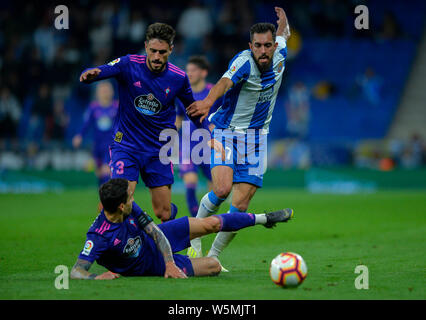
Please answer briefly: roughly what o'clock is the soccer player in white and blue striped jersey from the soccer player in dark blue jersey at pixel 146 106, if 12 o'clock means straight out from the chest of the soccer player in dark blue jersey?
The soccer player in white and blue striped jersey is roughly at 9 o'clock from the soccer player in dark blue jersey.

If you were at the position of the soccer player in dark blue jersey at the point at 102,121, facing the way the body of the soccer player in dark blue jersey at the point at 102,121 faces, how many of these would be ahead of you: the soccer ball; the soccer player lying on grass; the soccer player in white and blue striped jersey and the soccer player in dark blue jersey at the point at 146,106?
4

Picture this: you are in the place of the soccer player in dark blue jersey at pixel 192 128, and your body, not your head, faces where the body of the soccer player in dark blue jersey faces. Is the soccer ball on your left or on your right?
on your left

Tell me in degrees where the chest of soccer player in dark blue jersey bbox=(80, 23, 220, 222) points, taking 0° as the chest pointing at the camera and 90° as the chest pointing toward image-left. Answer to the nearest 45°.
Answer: approximately 0°

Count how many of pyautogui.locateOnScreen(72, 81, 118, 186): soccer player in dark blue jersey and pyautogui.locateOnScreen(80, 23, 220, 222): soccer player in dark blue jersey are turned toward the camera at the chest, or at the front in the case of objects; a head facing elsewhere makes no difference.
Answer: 2

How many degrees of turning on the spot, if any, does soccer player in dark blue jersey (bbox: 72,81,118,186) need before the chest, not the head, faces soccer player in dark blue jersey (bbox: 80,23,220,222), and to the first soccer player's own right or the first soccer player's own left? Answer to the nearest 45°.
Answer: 0° — they already face them

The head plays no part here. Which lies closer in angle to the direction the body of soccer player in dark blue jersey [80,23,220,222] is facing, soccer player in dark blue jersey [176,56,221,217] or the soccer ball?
the soccer ball
